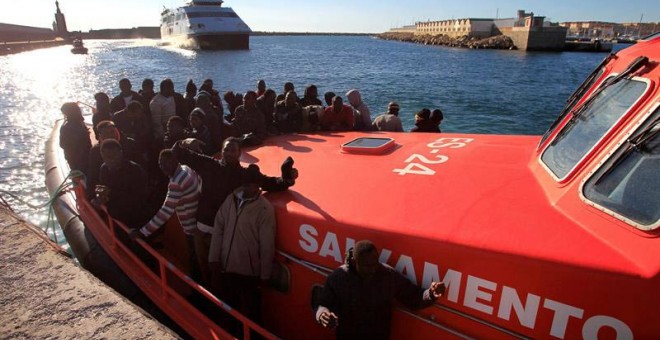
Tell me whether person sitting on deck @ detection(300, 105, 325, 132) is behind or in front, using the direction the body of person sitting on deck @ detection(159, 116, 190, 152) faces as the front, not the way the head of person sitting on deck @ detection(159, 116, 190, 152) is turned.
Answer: behind

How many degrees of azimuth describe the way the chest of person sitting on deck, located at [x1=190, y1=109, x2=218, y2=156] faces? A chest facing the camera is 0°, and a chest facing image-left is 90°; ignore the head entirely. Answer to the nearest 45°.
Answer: approximately 45°

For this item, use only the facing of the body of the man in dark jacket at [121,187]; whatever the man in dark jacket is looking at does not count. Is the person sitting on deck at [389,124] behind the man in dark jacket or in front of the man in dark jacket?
behind

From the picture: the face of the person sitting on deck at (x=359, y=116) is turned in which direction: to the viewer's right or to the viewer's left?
to the viewer's left

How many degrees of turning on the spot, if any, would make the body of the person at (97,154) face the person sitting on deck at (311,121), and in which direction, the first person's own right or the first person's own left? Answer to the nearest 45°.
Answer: approximately 135° to the first person's own left

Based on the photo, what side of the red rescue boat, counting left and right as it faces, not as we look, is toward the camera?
left

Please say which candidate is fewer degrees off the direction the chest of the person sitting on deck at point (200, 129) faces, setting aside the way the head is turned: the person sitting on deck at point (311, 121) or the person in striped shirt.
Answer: the person in striped shirt

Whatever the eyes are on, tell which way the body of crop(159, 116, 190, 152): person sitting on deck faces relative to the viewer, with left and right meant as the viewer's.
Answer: facing the viewer and to the left of the viewer
